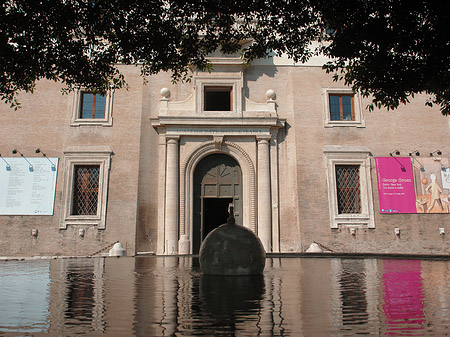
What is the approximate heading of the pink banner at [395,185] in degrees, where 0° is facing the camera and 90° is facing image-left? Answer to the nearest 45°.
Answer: approximately 0°

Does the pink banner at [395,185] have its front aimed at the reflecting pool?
yes

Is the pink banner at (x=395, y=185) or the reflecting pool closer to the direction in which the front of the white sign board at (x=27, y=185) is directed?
the reflecting pool

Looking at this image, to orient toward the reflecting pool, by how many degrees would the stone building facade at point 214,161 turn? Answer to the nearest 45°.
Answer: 0° — it already faces it

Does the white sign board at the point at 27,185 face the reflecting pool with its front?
yes

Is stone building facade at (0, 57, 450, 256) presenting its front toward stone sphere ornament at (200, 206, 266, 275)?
yes

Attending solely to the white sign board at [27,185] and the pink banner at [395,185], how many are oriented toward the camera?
2
